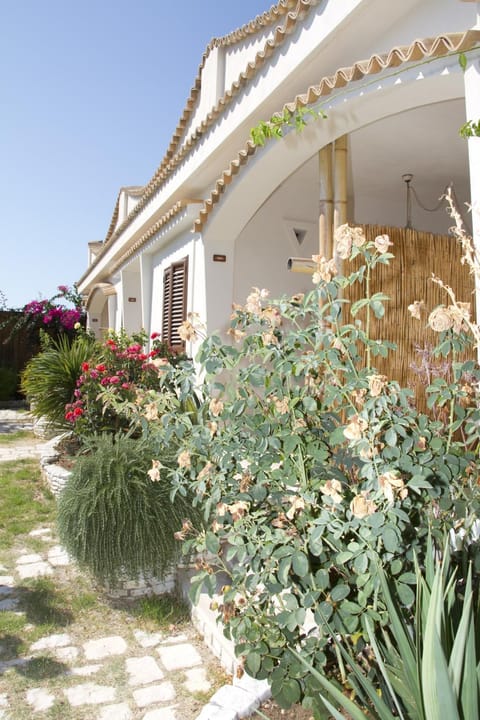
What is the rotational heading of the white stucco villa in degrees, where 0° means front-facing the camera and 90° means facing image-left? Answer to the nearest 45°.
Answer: approximately 45°

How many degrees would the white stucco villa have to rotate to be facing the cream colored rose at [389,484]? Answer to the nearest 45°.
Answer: approximately 45° to its left

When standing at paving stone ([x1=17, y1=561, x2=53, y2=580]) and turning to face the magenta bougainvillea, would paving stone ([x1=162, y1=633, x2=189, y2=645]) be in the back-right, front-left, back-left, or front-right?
back-right

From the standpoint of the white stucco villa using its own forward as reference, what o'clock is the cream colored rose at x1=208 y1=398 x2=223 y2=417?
The cream colored rose is roughly at 11 o'clock from the white stucco villa.
